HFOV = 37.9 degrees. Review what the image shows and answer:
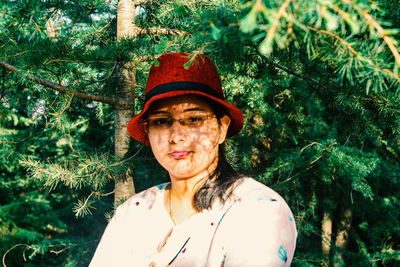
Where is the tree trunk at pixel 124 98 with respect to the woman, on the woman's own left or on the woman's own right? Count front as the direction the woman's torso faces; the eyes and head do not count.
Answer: on the woman's own right

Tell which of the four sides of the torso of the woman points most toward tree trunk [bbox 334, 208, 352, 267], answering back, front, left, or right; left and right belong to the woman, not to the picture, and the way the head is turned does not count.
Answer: back

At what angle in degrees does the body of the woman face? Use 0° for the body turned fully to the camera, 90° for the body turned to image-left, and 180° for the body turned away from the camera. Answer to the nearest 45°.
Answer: approximately 45°
